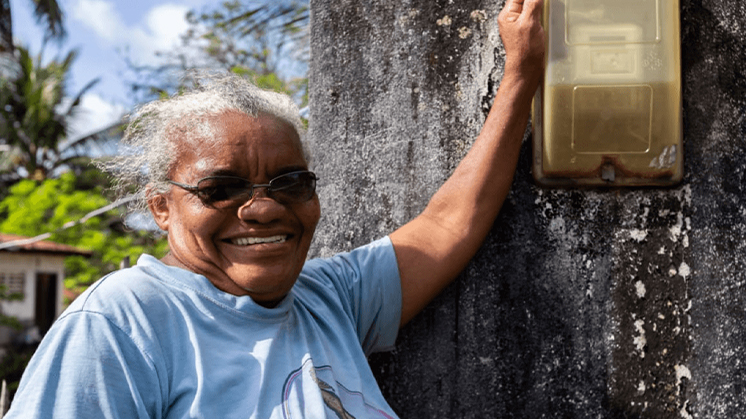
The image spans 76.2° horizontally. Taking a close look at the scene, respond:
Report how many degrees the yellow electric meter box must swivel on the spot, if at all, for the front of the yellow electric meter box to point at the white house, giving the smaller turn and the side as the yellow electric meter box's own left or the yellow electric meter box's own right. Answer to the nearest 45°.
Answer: approximately 135° to the yellow electric meter box's own right

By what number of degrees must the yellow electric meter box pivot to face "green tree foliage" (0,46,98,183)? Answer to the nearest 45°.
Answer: approximately 135° to its right

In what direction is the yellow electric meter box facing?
toward the camera

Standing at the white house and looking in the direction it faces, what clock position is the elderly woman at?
The elderly woman is roughly at 12 o'clock from the white house.

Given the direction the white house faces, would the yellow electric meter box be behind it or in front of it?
in front

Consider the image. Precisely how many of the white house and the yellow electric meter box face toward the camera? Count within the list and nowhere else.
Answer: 2
